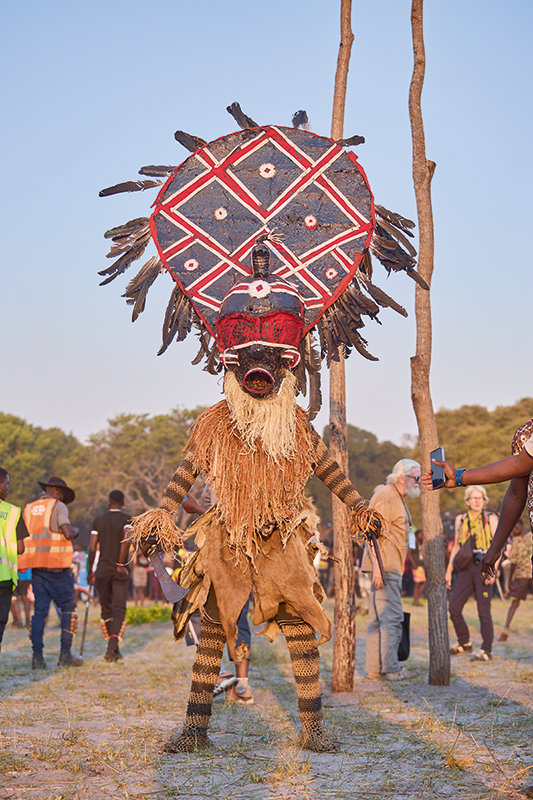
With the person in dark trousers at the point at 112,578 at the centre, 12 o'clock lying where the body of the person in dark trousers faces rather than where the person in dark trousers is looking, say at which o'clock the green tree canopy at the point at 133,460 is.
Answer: The green tree canopy is roughly at 12 o'clock from the person in dark trousers.

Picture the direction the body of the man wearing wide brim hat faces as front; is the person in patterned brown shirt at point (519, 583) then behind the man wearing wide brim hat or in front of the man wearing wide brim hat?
in front

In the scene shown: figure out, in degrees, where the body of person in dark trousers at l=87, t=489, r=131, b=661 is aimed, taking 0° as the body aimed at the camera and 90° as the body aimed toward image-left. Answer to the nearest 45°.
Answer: approximately 180°

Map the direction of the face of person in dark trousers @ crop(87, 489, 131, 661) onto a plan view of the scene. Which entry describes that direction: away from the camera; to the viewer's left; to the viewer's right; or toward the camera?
away from the camera

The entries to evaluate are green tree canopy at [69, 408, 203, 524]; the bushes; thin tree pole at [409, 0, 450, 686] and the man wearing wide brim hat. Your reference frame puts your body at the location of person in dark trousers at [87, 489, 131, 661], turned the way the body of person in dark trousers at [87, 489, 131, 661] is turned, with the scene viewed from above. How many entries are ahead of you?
2

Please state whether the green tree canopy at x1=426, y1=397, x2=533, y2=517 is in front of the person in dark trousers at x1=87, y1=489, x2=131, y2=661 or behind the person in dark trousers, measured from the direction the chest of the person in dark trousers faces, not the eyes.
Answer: in front

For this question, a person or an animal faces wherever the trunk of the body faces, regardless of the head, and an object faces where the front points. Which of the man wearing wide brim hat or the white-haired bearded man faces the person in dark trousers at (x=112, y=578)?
the man wearing wide brim hat
